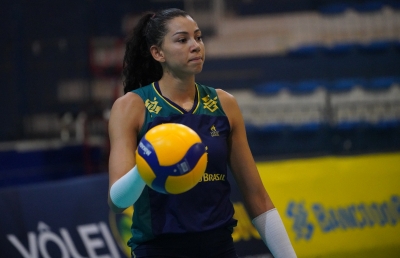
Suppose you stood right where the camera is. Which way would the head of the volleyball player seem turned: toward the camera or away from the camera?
toward the camera

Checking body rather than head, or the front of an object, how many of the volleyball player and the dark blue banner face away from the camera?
0

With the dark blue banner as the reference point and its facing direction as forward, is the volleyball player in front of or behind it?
in front

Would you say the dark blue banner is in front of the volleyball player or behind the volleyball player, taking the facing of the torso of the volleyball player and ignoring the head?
behind

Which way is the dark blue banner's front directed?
toward the camera

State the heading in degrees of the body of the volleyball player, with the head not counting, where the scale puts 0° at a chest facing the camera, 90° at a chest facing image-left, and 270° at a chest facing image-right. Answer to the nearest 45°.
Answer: approximately 315°
